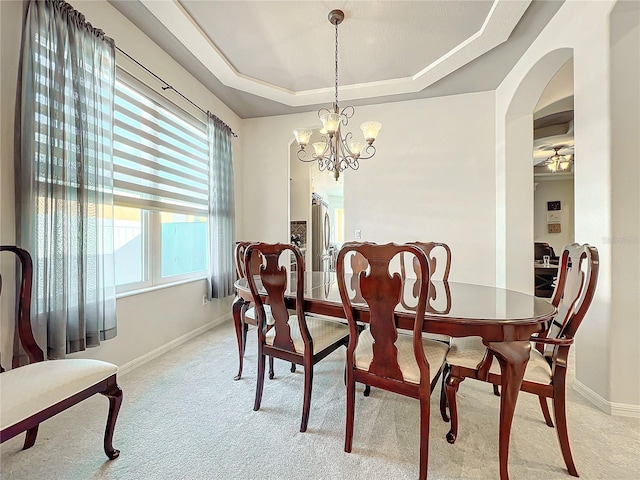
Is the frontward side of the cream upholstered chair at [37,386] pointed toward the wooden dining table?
yes

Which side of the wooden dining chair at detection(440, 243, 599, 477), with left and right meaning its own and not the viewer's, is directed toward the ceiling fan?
right

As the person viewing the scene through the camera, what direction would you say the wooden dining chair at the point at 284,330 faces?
facing away from the viewer and to the right of the viewer

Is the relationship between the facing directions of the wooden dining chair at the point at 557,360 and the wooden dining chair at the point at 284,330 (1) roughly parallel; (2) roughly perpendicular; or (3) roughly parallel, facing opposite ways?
roughly perpendicular

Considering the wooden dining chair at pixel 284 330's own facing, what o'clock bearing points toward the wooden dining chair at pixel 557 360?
the wooden dining chair at pixel 557 360 is roughly at 2 o'clock from the wooden dining chair at pixel 284 330.

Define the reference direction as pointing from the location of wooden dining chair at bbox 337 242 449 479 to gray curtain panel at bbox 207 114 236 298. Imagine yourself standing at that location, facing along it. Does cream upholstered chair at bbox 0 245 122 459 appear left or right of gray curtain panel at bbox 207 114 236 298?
left

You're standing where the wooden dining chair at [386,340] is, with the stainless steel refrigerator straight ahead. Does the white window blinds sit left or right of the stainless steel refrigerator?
left

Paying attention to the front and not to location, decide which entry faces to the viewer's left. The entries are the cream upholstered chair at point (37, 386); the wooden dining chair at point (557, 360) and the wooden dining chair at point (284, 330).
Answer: the wooden dining chair at point (557, 360)

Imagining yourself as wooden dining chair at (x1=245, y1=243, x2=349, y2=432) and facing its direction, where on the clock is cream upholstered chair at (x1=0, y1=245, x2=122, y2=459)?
The cream upholstered chair is roughly at 7 o'clock from the wooden dining chair.

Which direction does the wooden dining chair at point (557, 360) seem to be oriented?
to the viewer's left

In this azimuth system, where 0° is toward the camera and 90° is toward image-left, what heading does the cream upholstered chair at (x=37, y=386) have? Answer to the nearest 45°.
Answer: approximately 315°
